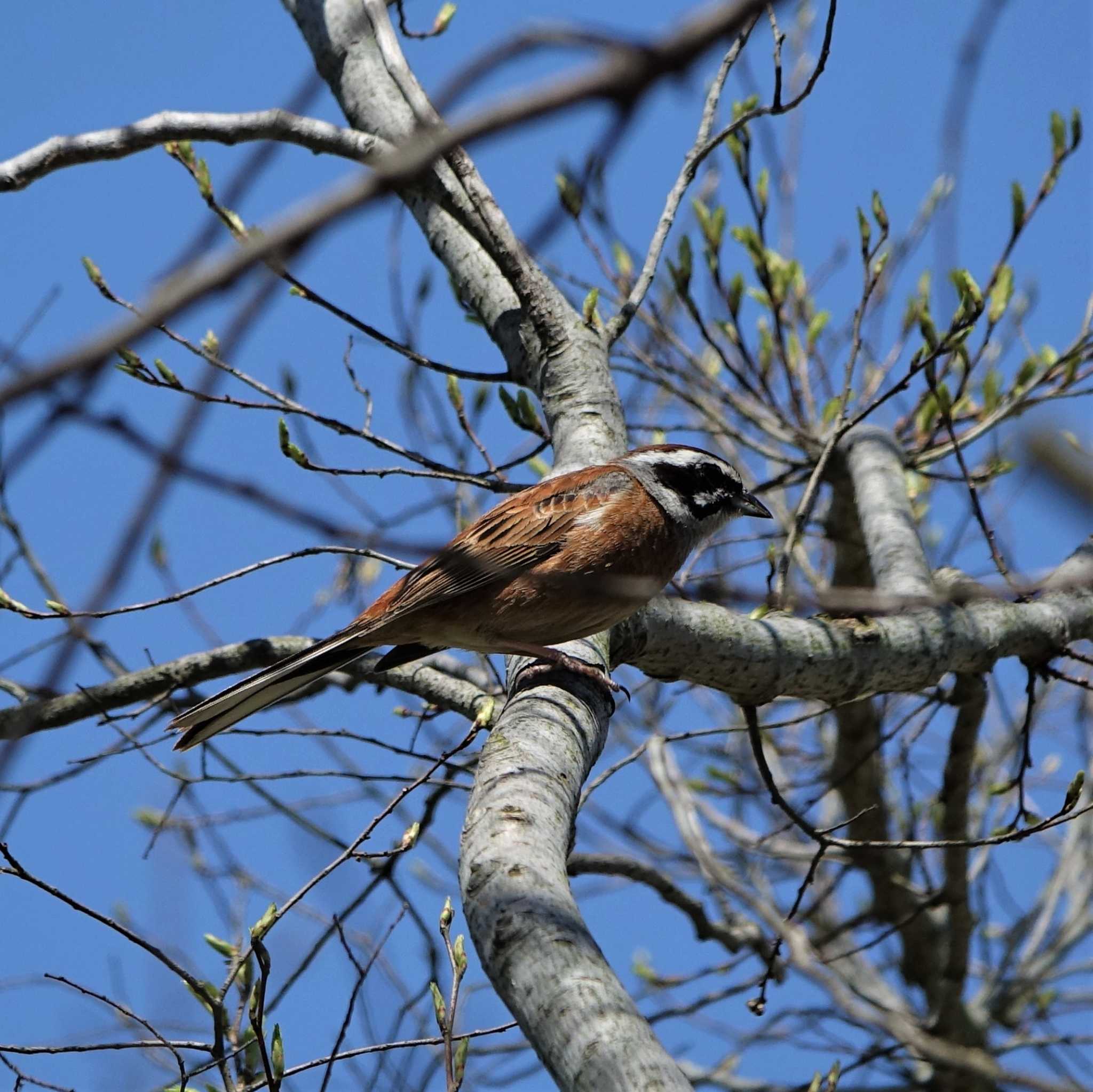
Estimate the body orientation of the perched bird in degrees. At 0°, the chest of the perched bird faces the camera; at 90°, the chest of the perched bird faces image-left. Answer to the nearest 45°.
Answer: approximately 270°
